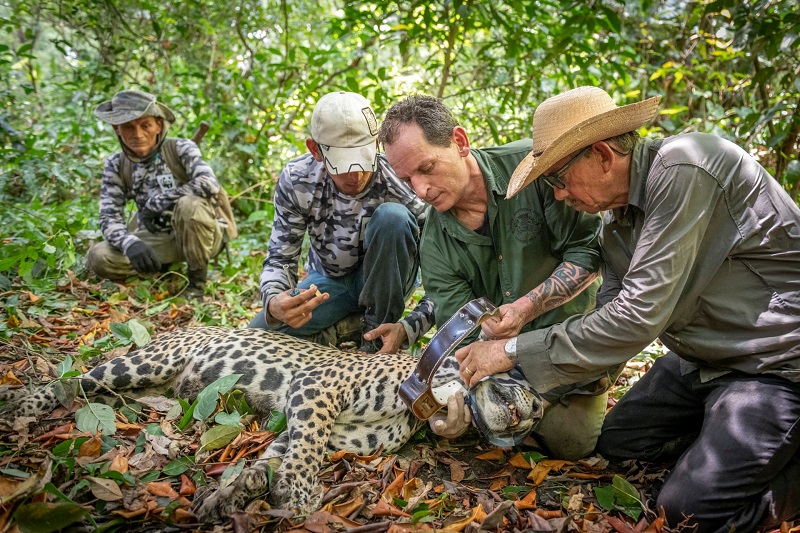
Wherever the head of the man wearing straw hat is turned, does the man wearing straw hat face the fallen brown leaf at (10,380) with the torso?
yes

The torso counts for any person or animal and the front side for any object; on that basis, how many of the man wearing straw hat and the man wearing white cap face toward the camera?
1

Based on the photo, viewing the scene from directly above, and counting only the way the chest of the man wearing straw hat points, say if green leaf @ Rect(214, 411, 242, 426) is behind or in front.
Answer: in front

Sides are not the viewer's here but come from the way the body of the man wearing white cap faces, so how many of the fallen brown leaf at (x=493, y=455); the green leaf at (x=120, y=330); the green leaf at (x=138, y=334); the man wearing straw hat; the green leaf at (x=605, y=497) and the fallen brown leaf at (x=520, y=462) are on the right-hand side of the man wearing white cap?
2

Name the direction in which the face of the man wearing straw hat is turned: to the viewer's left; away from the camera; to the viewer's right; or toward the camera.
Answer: to the viewer's left

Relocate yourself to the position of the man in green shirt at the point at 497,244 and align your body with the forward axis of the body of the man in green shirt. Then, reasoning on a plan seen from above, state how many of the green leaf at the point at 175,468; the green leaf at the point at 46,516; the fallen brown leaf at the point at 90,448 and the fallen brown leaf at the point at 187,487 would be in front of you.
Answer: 4

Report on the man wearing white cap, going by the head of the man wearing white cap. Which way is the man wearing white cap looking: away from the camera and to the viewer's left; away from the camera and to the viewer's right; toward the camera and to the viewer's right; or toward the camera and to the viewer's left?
toward the camera and to the viewer's right

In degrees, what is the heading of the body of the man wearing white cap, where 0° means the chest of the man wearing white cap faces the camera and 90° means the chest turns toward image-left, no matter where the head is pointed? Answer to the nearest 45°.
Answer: approximately 0°

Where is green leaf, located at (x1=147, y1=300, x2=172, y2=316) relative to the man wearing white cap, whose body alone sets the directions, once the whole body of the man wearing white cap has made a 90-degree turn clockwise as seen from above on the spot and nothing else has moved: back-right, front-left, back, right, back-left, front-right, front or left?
front-right

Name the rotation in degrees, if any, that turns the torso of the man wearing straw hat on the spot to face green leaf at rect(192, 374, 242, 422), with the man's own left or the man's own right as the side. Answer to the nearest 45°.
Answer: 0° — they already face it

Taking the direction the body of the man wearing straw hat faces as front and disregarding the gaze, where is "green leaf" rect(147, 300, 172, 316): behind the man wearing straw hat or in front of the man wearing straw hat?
in front

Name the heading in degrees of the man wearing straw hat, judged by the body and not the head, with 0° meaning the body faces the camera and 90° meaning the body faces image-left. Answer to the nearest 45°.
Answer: approximately 90°

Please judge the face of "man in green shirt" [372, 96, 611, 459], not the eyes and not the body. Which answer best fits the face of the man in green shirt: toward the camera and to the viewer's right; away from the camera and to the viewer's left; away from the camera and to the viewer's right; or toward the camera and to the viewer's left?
toward the camera and to the viewer's left

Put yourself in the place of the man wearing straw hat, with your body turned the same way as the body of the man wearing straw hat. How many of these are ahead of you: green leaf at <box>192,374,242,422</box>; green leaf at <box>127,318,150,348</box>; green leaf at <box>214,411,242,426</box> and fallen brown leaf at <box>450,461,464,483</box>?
4

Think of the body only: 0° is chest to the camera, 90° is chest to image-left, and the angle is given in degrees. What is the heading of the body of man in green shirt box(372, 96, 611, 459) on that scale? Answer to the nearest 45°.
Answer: approximately 45°
